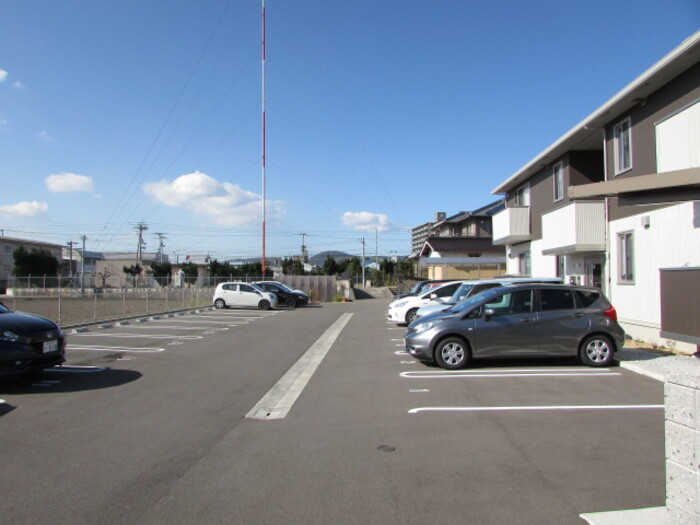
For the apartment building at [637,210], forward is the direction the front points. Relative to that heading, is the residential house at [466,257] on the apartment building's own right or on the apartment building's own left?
on the apartment building's own right

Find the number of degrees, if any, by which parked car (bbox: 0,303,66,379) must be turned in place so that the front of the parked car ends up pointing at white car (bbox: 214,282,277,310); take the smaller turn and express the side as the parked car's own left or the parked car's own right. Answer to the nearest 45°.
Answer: approximately 90° to the parked car's own left

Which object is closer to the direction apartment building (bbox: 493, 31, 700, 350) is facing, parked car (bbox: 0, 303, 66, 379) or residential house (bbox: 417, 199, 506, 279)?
the parked car

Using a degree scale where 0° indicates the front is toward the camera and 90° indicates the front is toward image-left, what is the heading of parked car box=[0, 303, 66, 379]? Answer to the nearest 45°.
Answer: approximately 315°

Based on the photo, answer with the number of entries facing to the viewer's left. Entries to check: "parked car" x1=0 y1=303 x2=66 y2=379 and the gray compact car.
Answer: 1

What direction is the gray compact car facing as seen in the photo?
to the viewer's left

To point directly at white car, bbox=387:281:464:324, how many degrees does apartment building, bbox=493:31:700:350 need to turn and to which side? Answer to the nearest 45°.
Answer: approximately 45° to its right

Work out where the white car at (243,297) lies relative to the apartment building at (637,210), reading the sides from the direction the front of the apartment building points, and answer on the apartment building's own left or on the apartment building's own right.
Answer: on the apartment building's own right
